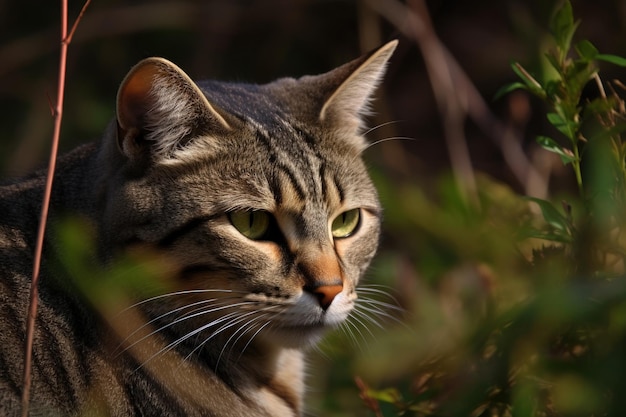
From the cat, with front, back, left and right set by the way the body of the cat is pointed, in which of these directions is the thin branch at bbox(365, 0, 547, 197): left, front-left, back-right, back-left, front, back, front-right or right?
left

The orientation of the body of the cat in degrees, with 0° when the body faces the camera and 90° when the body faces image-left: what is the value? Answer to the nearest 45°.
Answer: approximately 315°

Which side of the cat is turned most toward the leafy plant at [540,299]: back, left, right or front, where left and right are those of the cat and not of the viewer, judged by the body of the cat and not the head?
front

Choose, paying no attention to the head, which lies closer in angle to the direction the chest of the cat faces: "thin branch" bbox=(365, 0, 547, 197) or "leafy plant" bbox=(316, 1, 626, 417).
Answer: the leafy plant
